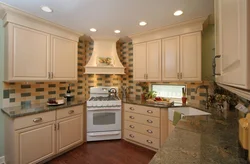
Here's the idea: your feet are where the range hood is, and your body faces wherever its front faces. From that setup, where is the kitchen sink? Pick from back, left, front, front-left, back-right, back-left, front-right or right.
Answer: front-left

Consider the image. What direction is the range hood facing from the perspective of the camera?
toward the camera

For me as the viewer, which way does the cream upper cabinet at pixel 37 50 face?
facing the viewer and to the right of the viewer

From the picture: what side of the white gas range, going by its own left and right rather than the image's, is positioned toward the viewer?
front

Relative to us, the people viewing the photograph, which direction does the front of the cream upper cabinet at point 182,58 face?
facing the viewer and to the left of the viewer

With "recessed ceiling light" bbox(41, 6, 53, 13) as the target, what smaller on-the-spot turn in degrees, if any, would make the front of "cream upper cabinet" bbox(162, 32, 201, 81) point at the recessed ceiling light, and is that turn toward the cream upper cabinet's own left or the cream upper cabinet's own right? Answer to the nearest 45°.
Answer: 0° — it already faces it

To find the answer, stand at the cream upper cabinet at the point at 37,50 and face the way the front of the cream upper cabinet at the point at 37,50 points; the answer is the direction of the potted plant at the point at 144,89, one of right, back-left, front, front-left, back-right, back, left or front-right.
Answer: front-left

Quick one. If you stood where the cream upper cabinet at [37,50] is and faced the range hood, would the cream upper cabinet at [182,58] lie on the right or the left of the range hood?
right

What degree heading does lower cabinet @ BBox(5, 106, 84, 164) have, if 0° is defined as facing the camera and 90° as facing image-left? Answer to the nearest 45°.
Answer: approximately 315°
